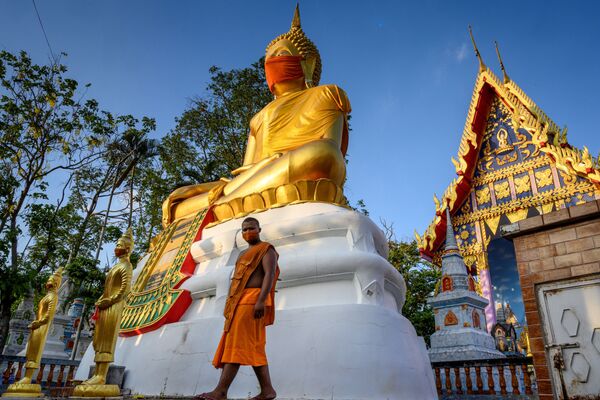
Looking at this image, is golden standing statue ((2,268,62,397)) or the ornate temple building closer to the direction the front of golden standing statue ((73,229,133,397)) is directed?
the golden standing statue

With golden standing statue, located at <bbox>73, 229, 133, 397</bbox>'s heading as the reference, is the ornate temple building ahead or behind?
behind

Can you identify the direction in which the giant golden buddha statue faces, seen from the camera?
facing the viewer and to the left of the viewer

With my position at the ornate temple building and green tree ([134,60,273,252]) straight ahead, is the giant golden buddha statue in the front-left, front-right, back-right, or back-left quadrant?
front-left

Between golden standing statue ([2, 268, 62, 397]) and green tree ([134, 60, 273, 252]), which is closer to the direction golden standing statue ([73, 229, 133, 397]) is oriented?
the golden standing statue

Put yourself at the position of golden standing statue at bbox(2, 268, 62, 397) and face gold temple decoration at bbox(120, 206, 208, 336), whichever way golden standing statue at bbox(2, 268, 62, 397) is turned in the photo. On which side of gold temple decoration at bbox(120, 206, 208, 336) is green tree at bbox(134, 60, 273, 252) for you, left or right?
left

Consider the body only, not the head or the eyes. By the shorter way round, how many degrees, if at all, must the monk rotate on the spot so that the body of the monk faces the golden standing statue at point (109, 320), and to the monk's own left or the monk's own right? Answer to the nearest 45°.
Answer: approximately 90° to the monk's own right
